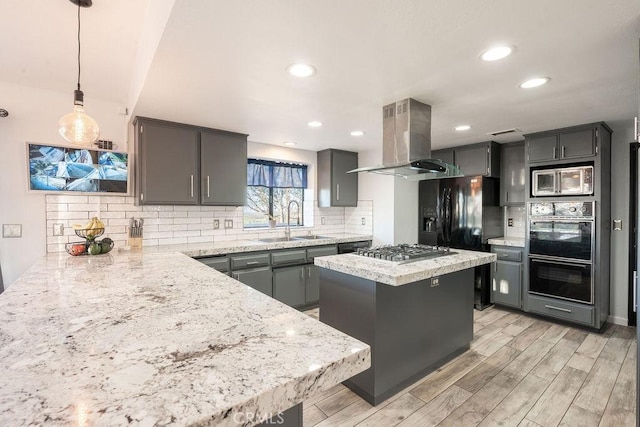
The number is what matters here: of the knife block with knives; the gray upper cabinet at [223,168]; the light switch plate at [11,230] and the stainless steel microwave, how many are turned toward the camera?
4

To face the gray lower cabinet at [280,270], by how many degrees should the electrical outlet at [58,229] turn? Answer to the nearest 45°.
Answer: approximately 90° to its left

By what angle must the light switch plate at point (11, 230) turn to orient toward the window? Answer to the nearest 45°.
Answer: approximately 90° to its left

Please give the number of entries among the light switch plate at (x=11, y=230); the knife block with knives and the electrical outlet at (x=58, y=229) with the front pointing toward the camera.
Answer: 3

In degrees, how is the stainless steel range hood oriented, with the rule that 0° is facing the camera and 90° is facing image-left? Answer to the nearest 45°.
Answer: approximately 315°

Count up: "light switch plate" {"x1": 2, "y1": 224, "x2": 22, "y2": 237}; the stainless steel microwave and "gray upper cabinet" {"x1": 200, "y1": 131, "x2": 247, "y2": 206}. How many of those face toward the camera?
3

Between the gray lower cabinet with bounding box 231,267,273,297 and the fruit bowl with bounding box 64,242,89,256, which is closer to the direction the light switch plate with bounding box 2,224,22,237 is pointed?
the fruit bowl

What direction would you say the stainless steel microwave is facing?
toward the camera

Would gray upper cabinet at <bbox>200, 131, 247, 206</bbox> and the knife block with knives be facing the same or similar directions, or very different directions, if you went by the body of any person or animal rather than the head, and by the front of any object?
same or similar directions

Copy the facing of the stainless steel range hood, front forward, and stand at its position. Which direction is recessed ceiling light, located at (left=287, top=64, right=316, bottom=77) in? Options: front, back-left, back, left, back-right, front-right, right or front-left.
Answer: right

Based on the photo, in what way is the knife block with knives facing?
toward the camera

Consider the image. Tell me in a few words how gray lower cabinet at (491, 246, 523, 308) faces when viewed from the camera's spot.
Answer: facing the viewer and to the left of the viewer

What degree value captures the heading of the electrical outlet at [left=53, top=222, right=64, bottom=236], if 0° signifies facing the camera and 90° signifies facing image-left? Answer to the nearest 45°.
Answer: approximately 0°

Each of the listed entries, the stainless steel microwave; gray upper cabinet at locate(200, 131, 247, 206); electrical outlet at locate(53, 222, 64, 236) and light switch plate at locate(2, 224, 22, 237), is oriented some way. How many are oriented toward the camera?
4

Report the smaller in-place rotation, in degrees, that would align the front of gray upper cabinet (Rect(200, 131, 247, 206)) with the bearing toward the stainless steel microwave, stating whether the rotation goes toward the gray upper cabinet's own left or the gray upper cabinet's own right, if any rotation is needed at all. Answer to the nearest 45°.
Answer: approximately 90° to the gray upper cabinet's own left

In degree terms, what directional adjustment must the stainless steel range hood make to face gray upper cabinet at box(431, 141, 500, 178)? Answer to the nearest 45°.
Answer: approximately 90° to its left

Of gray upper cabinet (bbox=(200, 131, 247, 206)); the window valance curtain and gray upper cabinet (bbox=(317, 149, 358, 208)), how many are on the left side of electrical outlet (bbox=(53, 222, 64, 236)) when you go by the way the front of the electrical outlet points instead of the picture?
3
